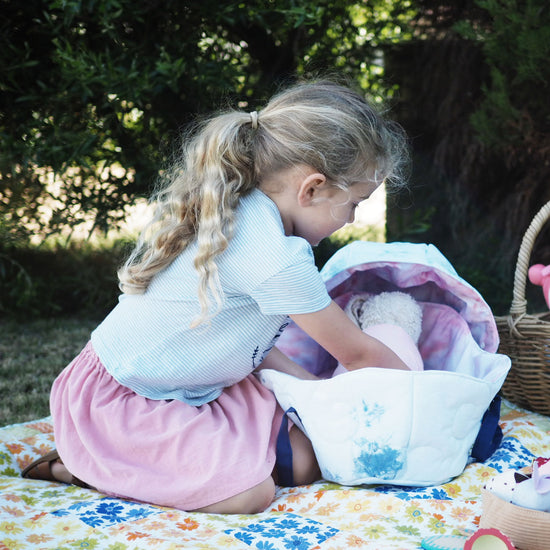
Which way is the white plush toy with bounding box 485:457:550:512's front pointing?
to the viewer's left

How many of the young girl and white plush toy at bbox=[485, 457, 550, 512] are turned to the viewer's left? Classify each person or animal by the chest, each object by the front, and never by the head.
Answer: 1

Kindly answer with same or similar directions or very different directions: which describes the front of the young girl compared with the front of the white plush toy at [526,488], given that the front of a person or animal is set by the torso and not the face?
very different directions

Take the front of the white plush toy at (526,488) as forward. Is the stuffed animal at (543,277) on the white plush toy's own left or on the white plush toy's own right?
on the white plush toy's own right

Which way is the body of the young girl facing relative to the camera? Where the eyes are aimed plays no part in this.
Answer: to the viewer's right

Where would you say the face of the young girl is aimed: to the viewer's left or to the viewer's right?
to the viewer's right
